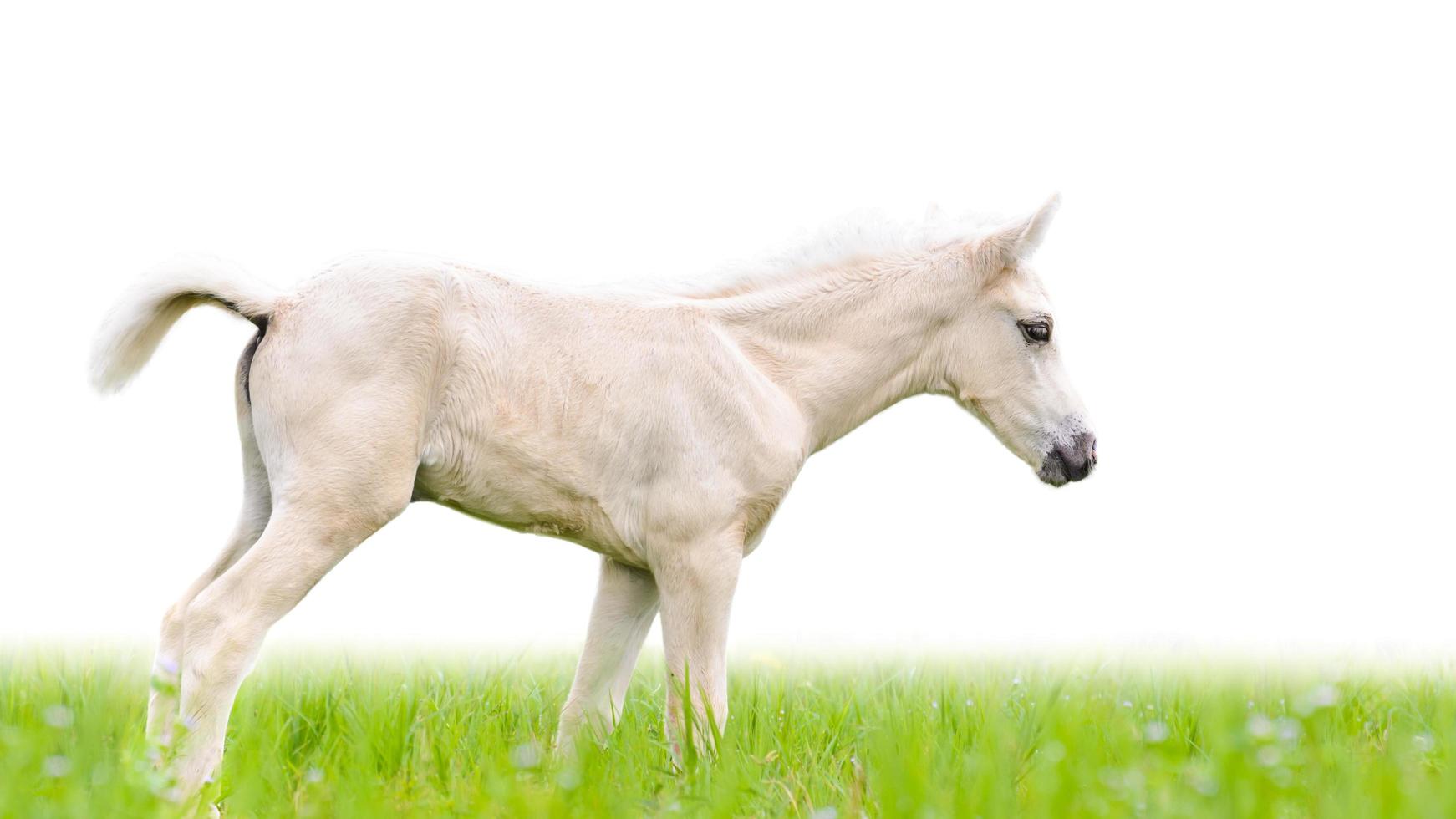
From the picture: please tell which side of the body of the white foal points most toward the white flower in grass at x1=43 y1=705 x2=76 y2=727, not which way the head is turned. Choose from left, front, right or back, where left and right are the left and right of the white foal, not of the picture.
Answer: back

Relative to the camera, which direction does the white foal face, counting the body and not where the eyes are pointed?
to the viewer's right
